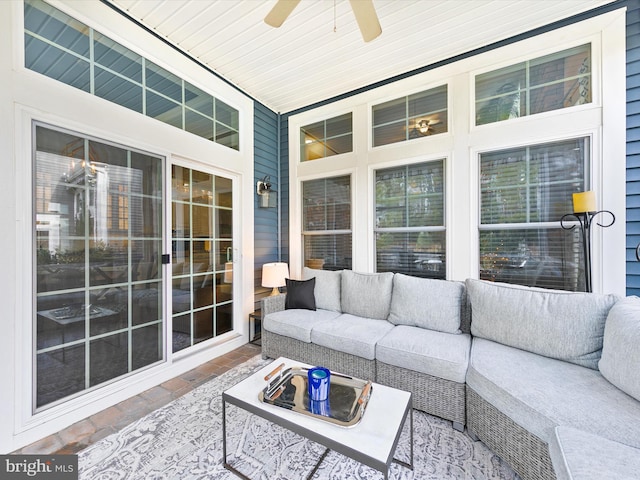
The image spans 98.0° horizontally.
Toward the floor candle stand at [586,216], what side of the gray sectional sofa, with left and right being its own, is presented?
back

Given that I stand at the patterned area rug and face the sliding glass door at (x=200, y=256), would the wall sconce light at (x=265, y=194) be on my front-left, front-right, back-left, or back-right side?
front-right

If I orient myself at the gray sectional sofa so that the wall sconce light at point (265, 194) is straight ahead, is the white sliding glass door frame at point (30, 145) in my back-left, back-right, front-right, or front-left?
front-left

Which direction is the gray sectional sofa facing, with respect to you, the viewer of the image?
facing the viewer and to the left of the viewer

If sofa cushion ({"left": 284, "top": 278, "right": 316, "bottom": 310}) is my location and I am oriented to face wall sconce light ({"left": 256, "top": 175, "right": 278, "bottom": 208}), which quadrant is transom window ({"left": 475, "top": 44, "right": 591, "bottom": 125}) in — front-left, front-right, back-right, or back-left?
back-right

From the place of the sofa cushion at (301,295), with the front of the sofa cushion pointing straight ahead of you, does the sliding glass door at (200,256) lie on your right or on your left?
on your right

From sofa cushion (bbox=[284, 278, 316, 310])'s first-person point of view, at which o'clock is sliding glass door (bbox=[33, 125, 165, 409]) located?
The sliding glass door is roughly at 2 o'clock from the sofa cushion.

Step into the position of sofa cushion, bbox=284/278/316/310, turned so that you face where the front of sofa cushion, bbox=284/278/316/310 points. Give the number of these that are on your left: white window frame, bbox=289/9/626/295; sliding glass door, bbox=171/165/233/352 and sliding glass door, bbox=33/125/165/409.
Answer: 1

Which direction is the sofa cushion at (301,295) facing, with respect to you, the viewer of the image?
facing the viewer

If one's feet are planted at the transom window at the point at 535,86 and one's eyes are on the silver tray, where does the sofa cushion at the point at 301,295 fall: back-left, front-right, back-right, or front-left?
front-right

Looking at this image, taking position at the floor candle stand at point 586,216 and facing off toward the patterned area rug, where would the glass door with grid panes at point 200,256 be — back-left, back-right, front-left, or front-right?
front-right
